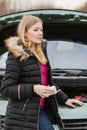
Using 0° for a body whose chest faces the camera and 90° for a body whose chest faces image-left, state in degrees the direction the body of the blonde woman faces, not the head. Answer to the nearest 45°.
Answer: approximately 315°

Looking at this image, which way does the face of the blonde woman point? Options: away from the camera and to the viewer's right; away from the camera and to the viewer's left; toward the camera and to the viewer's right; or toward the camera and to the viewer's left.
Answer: toward the camera and to the viewer's right

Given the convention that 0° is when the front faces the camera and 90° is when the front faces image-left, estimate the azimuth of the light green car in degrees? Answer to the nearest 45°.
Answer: approximately 0°
